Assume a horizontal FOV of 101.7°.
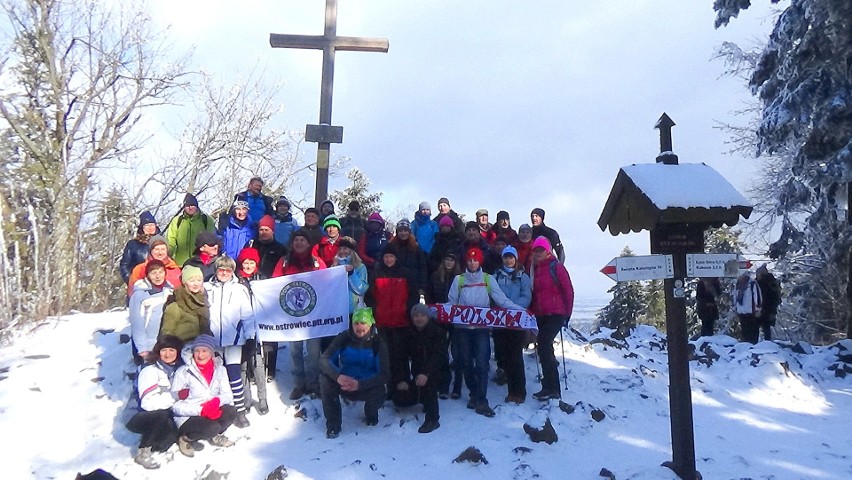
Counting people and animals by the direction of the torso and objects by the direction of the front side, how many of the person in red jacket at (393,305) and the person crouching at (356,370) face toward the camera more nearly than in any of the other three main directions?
2

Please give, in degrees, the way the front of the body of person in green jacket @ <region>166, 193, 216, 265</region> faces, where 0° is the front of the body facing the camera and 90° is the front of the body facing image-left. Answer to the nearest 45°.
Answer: approximately 0°

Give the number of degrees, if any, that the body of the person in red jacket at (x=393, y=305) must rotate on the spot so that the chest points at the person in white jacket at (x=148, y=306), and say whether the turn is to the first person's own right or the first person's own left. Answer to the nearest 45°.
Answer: approximately 90° to the first person's own right

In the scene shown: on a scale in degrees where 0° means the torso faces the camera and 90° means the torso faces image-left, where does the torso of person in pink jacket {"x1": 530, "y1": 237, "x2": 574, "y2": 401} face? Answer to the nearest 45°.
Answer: approximately 45°

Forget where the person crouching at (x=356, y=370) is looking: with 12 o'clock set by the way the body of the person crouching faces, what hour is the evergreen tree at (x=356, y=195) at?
The evergreen tree is roughly at 6 o'clock from the person crouching.
